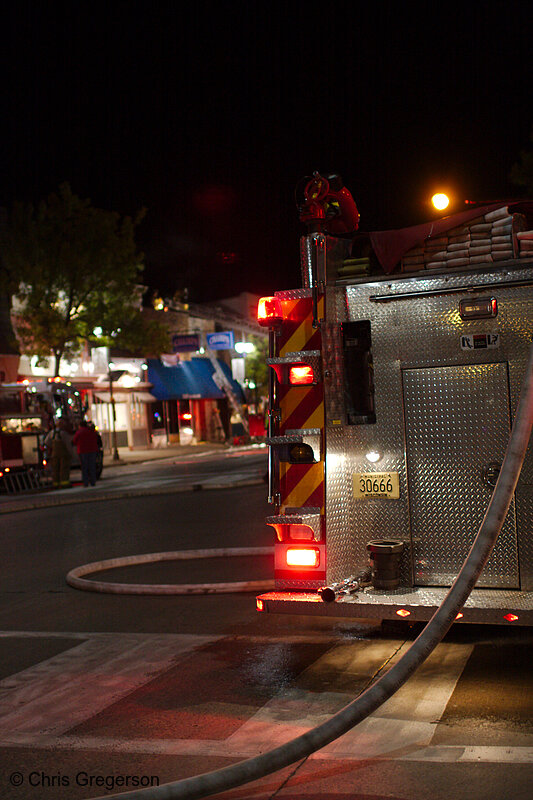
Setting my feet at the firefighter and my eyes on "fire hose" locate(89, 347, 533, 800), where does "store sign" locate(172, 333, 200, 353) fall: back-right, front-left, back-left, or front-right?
back-left

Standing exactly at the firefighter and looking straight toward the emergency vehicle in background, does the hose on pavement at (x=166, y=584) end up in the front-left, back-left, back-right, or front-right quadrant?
back-left

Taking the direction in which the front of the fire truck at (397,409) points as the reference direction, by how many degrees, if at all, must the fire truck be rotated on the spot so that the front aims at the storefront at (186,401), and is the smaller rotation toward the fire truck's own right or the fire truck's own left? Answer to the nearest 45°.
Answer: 0° — it already faces it

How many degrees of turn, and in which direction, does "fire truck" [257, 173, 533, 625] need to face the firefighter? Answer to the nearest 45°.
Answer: approximately 45° to its left

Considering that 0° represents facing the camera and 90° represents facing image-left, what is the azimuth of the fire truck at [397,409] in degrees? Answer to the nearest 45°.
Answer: approximately 180°

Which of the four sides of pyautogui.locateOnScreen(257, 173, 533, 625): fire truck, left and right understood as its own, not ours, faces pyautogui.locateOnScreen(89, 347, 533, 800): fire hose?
back

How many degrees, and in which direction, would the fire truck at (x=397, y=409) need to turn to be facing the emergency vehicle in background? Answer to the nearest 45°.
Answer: approximately 45° to its left
